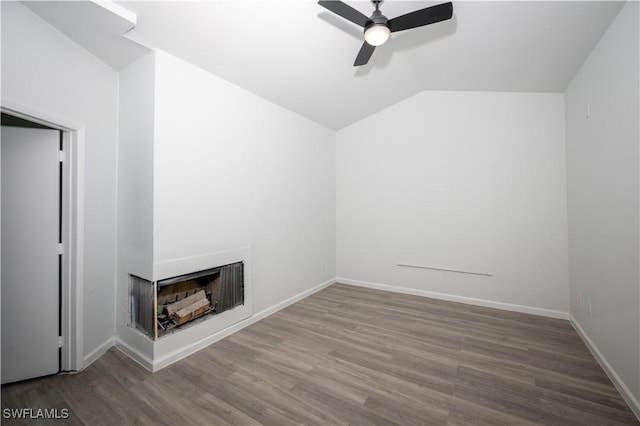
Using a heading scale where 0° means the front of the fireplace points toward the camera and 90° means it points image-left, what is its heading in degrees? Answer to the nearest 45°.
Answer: approximately 315°
